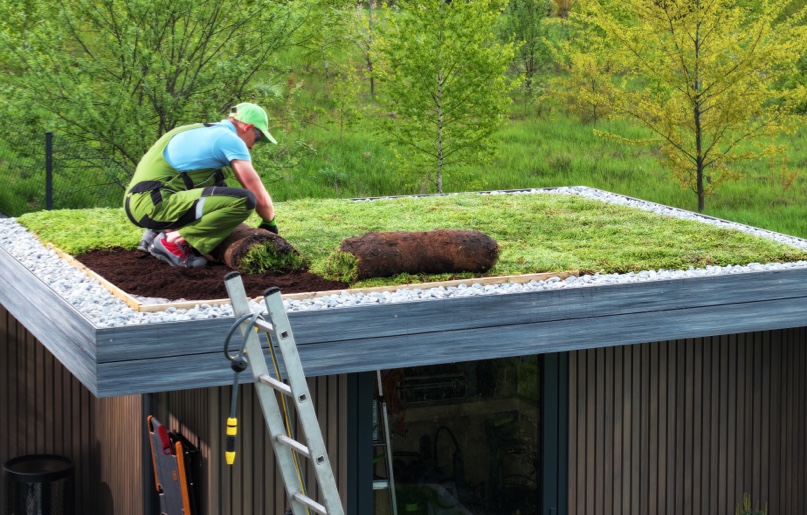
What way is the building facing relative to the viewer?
toward the camera

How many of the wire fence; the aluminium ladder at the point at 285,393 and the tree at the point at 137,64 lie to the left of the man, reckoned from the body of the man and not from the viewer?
2

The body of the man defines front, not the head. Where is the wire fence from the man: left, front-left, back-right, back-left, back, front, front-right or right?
left

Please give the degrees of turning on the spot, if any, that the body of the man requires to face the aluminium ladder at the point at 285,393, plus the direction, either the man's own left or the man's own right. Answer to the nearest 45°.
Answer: approximately 90° to the man's own right

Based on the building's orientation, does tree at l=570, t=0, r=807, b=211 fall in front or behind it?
behind

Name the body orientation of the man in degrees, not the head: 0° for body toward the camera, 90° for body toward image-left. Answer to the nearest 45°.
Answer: approximately 270°

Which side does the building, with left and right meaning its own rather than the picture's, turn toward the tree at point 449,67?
back

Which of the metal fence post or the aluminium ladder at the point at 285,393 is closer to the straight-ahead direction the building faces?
the aluminium ladder

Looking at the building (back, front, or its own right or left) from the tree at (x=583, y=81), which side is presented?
back

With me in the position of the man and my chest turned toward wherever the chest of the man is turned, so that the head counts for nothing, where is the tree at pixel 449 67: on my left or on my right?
on my left

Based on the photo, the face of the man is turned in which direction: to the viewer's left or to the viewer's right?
to the viewer's right

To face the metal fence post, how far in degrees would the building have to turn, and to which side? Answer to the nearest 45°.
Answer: approximately 135° to its right
